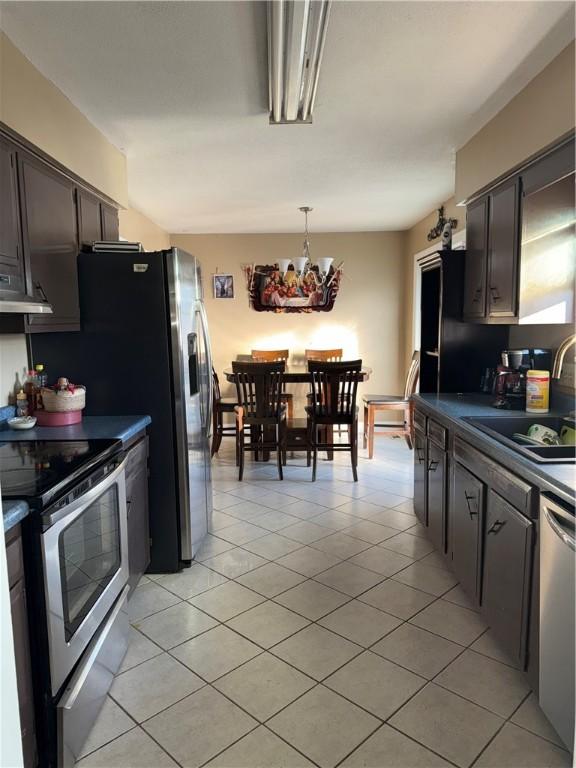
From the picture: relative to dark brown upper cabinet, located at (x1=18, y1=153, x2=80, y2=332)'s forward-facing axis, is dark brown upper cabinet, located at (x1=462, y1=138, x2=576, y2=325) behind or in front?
in front

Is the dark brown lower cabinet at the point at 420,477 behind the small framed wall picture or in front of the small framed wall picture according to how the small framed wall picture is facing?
in front

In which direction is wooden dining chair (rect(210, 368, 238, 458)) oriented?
to the viewer's right

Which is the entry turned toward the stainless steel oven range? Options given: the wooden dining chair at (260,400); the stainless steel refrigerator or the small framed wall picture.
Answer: the small framed wall picture

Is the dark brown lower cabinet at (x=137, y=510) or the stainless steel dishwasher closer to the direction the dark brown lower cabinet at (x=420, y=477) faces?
the dark brown lower cabinet

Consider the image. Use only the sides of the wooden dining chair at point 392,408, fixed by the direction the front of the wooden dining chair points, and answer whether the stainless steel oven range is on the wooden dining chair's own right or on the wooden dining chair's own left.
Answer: on the wooden dining chair's own left

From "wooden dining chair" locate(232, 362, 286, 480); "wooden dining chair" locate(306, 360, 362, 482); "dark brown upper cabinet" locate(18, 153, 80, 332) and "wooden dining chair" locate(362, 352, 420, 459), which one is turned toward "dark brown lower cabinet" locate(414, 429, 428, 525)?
the dark brown upper cabinet

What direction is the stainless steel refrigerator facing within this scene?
to the viewer's right

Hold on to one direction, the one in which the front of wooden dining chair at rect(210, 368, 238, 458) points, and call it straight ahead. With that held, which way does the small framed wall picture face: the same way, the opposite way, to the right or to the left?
to the right

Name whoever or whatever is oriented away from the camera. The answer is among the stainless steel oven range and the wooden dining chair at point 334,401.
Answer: the wooden dining chair

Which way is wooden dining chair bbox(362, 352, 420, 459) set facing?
to the viewer's left

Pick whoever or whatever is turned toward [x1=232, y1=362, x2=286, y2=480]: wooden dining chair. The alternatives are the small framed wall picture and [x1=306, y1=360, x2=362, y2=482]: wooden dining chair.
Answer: the small framed wall picture

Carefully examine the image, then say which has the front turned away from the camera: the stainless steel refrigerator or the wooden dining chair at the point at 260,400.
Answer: the wooden dining chair

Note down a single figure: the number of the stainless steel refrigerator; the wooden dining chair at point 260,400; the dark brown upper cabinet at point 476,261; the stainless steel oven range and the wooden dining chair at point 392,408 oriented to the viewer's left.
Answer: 2

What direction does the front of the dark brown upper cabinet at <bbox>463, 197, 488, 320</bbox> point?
to the viewer's left
